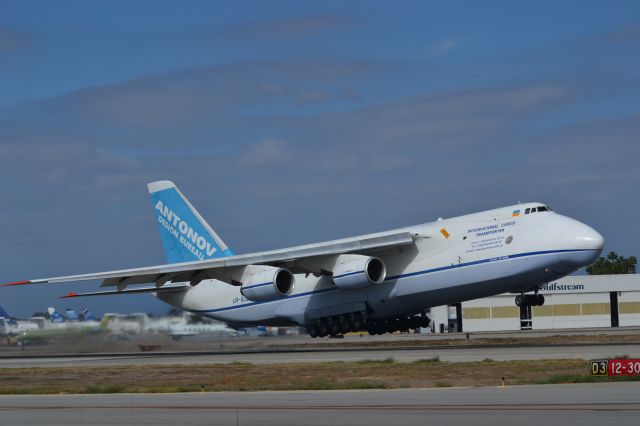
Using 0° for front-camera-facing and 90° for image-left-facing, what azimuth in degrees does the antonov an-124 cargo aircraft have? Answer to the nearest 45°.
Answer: approximately 315°
